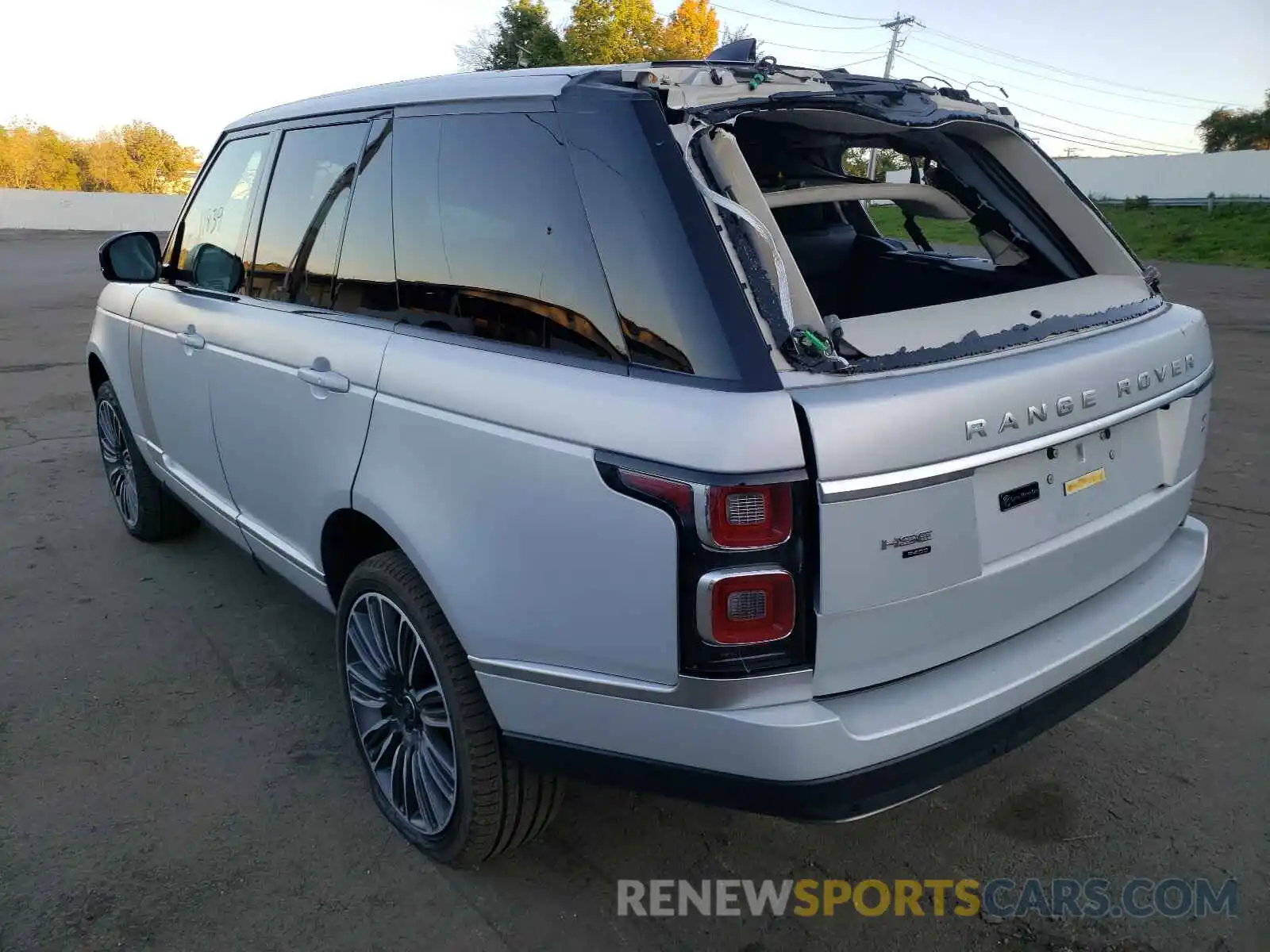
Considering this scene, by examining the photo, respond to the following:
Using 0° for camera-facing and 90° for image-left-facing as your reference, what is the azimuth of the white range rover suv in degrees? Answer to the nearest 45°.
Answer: approximately 135°

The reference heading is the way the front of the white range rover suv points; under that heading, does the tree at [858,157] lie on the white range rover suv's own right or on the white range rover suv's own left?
on the white range rover suv's own right
